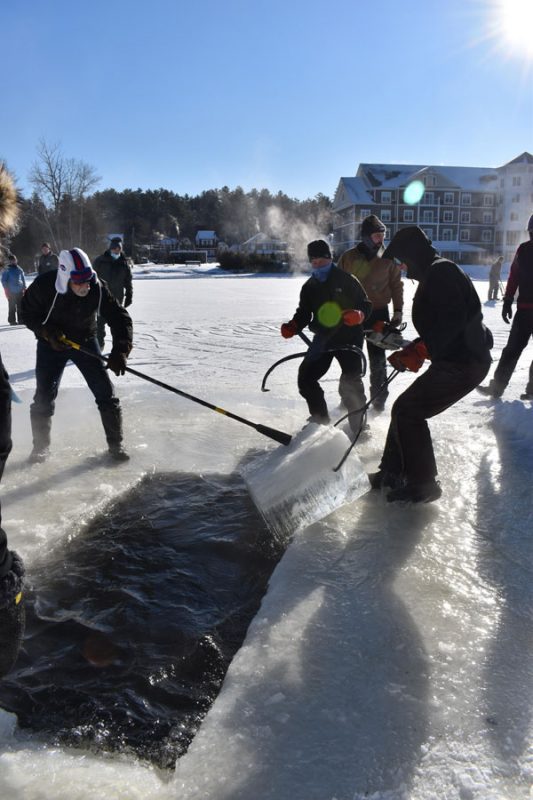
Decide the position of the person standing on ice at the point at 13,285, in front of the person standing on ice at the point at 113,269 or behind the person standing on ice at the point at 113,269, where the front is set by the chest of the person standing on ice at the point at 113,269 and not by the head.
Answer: behind

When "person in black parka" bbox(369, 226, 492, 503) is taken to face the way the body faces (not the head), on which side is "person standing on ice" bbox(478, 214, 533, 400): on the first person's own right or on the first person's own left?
on the first person's own right

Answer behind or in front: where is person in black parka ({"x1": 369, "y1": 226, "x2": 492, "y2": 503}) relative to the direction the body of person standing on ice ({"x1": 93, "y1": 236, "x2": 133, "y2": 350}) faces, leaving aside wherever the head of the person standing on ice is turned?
in front

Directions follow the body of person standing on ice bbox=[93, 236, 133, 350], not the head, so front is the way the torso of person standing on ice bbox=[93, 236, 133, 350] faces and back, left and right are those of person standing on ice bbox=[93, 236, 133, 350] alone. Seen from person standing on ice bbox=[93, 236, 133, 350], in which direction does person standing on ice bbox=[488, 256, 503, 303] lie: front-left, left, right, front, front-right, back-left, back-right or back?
back-left

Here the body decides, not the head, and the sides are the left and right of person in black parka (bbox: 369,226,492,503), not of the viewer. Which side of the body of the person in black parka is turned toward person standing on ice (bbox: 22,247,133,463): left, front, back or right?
front

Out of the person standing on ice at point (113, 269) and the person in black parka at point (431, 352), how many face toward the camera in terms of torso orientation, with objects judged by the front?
1

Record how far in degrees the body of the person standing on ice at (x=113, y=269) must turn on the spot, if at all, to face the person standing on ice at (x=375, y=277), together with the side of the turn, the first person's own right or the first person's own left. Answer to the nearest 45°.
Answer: approximately 45° to the first person's own left

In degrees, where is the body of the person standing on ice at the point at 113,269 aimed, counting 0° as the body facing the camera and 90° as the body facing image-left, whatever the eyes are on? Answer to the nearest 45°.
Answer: approximately 0°

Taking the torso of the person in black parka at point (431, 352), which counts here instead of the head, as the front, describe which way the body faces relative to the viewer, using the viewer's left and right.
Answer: facing to the left of the viewer

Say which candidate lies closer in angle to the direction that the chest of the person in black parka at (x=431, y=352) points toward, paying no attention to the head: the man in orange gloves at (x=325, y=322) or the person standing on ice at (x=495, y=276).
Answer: the man in orange gloves
